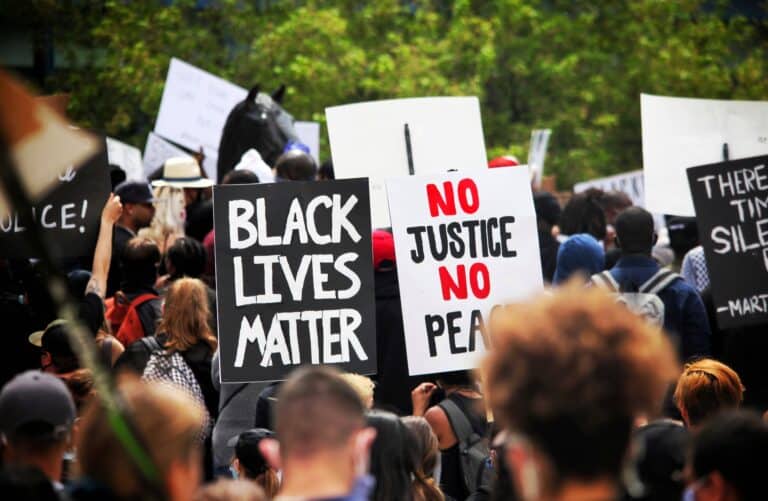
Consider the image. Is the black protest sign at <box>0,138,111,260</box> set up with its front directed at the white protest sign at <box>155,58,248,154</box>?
no

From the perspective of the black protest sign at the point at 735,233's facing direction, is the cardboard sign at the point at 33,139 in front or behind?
in front

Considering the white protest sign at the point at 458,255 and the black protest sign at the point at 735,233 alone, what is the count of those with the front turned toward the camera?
2

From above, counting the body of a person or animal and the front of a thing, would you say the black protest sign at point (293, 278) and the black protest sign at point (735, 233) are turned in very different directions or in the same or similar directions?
same or similar directions

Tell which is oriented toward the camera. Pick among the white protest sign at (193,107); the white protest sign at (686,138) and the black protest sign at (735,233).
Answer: the black protest sign

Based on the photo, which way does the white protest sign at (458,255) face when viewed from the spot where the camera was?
facing the viewer

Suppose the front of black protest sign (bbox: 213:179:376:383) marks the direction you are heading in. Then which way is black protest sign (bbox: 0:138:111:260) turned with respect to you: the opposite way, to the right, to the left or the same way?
the same way

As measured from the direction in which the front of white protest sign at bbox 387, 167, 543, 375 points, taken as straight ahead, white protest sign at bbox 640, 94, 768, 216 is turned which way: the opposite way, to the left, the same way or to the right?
the opposite way

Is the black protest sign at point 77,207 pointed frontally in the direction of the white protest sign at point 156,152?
no

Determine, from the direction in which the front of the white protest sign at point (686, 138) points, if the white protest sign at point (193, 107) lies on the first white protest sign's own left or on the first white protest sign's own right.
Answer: on the first white protest sign's own left

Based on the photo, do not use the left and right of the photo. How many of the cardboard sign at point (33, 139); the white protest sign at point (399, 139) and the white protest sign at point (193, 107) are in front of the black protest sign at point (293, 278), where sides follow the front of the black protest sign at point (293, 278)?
1

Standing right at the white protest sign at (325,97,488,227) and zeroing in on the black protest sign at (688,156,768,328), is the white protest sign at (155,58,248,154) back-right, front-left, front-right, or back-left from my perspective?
back-left

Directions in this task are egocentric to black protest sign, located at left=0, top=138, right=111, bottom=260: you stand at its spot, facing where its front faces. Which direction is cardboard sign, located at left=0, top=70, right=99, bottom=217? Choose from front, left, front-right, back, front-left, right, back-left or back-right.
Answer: front

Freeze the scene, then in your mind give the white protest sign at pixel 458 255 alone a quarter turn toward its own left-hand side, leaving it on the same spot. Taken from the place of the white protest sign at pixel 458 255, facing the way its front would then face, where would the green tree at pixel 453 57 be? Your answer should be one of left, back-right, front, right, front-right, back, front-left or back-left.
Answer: left

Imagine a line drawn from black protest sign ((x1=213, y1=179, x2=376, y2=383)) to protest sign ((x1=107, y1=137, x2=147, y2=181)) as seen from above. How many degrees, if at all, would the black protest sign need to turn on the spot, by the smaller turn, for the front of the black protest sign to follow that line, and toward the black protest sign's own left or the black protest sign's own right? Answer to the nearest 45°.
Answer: approximately 180°

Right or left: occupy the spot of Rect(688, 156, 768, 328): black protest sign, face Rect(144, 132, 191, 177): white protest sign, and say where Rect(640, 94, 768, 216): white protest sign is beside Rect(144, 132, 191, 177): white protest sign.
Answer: right

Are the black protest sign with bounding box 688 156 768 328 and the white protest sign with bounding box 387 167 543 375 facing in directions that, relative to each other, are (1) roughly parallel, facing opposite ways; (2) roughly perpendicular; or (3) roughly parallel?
roughly parallel

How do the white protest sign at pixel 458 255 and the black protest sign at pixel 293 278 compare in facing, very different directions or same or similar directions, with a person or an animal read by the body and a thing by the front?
same or similar directions
